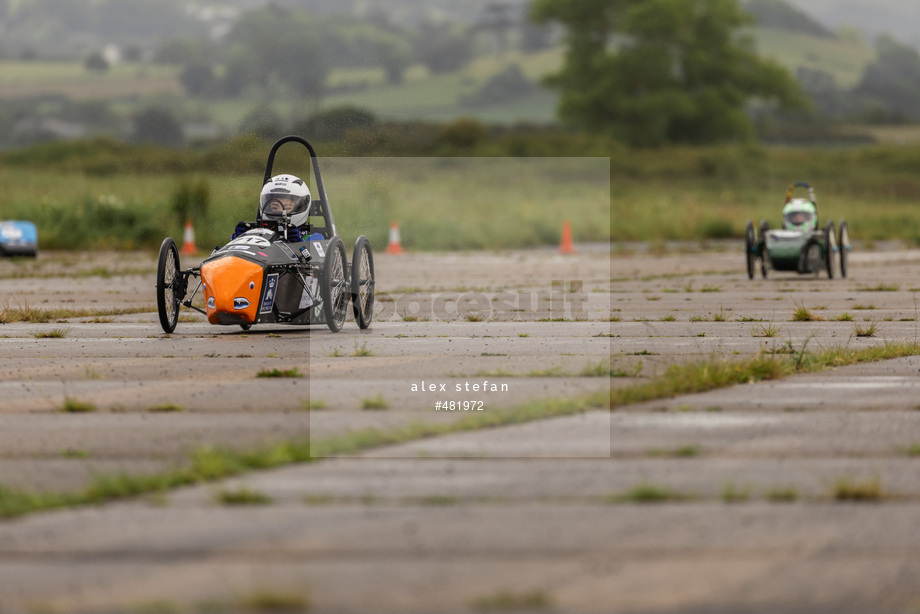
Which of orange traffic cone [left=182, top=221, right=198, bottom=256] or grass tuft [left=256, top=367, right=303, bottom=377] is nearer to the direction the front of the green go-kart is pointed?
the grass tuft

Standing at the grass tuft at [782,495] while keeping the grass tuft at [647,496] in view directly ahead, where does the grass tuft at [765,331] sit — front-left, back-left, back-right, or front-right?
back-right

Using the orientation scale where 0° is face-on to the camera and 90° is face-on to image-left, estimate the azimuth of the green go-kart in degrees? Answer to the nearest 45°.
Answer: approximately 0°

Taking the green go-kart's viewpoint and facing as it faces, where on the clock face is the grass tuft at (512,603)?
The grass tuft is roughly at 12 o'clock from the green go-kart.

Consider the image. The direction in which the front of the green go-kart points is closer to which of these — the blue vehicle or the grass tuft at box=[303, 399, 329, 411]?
the grass tuft

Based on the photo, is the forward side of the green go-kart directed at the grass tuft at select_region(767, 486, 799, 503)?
yes

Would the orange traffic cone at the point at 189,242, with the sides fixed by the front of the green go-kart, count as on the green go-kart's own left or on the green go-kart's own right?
on the green go-kart's own right

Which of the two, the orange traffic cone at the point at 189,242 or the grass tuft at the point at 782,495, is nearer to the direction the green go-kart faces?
the grass tuft
